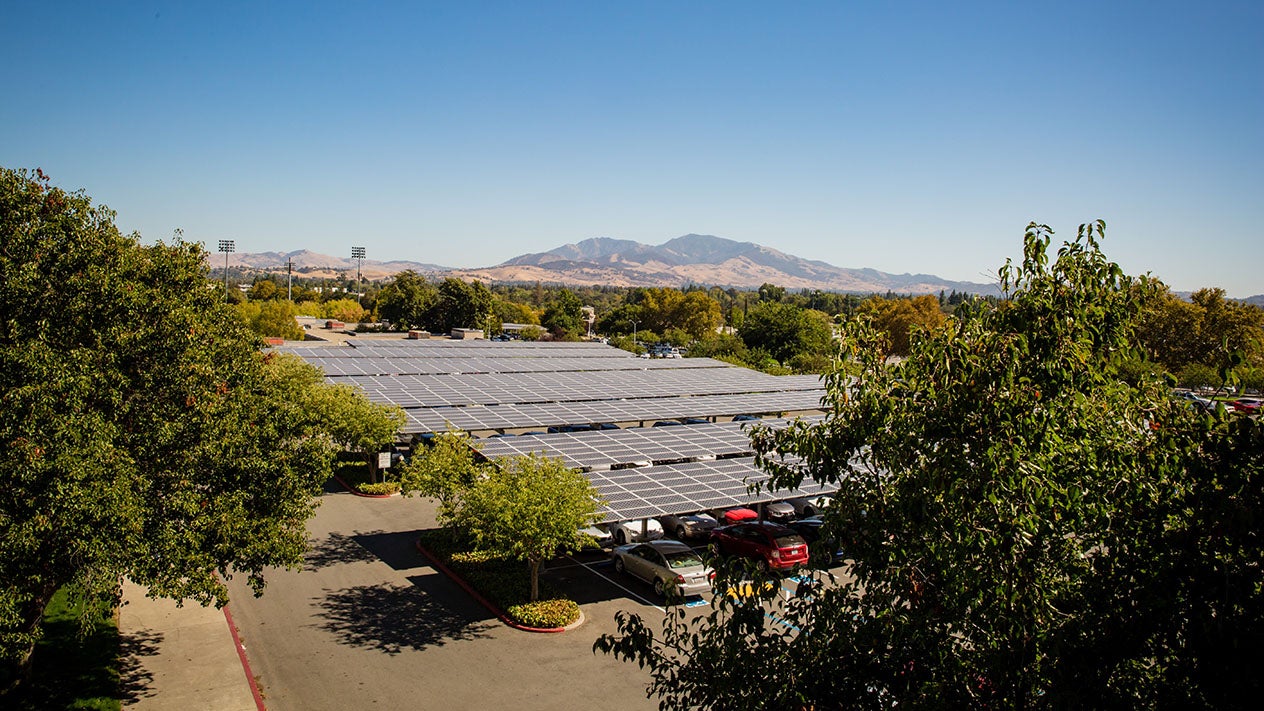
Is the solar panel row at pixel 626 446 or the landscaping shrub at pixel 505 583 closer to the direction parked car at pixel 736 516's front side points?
the landscaping shrub

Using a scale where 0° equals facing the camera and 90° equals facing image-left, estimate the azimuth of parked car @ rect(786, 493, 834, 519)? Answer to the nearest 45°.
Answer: approximately 315°

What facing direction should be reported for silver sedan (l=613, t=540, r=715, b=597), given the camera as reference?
facing away from the viewer and to the left of the viewer

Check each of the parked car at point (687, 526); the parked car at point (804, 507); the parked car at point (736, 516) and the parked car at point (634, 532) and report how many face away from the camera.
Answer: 0

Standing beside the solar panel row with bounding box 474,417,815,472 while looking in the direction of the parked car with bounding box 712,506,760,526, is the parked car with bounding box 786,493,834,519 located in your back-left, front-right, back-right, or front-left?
front-left

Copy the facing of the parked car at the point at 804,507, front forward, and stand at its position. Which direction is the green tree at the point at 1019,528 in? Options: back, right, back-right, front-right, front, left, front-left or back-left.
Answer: front-right

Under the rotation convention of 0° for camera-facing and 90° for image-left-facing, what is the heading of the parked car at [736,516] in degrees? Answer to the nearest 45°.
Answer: approximately 315°

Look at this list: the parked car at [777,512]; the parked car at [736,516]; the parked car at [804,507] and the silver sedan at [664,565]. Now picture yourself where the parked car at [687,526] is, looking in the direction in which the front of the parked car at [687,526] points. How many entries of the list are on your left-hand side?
3

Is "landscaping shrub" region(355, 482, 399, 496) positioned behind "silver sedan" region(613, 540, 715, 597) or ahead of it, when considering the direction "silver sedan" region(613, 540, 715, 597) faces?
ahead

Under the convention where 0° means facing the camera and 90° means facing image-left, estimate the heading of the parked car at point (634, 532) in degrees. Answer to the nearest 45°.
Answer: approximately 315°

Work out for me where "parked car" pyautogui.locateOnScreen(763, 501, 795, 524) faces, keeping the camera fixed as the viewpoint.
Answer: facing the viewer and to the right of the viewer

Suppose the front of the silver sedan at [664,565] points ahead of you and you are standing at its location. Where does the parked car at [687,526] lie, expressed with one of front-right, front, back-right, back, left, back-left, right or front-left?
front-right

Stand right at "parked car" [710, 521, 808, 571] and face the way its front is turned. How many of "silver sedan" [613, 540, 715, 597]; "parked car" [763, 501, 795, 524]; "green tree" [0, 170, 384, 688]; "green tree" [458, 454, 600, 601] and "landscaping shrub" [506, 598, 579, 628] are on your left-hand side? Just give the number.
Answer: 4

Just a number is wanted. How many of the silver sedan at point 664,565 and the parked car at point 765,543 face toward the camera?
0

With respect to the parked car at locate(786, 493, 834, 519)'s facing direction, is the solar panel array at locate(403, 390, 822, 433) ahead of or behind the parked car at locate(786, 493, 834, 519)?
behind
